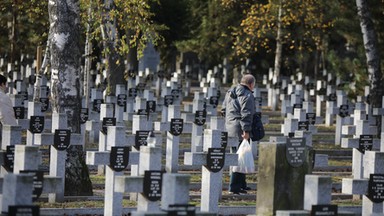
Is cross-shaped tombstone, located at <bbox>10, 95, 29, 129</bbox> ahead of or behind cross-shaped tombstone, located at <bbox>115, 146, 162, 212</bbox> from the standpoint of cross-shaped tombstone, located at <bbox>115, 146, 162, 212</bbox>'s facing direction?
behind

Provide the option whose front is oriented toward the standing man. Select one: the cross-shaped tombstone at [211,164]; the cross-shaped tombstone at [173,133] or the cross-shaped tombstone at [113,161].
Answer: the cross-shaped tombstone at [173,133]

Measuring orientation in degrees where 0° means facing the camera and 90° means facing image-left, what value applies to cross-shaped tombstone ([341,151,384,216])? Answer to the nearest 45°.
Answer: approximately 315°

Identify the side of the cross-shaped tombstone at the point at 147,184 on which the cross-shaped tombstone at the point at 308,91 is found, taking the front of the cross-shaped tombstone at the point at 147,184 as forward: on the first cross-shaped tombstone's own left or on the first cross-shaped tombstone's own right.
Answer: on the first cross-shaped tombstone's own left

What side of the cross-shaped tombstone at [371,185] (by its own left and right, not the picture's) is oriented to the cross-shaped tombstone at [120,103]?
back

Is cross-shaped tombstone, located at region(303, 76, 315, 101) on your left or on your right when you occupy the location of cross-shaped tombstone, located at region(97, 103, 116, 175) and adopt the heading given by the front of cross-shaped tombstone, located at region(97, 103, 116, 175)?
on your left

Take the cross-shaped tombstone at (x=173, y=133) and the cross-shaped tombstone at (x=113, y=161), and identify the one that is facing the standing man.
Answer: the cross-shaped tombstone at (x=173, y=133)

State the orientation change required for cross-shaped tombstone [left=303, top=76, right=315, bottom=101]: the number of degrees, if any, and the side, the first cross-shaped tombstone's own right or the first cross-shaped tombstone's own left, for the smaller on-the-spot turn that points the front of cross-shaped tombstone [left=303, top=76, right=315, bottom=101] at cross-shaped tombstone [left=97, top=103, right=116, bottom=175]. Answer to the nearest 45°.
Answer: approximately 45° to the first cross-shaped tombstone's own right
